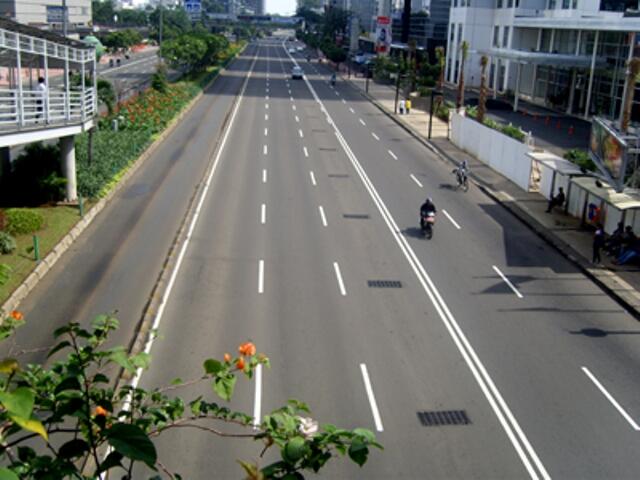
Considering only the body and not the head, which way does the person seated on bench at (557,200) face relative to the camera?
to the viewer's left

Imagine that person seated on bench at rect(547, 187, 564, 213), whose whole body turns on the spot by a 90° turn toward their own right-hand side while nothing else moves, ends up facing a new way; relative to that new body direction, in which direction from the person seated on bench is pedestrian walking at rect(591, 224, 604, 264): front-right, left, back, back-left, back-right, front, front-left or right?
back

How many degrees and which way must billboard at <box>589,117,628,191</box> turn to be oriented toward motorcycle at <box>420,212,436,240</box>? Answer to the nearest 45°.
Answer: approximately 45° to its right

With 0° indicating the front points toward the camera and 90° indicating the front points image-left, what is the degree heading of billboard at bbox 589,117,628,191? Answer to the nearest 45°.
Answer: approximately 45°

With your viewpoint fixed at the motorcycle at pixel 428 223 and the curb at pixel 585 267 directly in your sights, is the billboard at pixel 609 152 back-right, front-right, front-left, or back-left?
front-left

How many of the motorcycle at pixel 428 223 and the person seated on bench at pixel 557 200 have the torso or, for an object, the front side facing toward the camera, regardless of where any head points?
1

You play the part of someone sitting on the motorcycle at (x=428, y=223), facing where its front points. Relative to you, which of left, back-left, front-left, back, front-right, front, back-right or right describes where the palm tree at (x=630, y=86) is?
back-left

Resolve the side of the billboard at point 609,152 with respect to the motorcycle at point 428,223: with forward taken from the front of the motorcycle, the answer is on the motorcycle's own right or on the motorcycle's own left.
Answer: on the motorcycle's own left

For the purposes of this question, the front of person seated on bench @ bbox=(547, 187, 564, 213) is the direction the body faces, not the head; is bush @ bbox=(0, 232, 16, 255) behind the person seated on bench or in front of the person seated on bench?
in front
